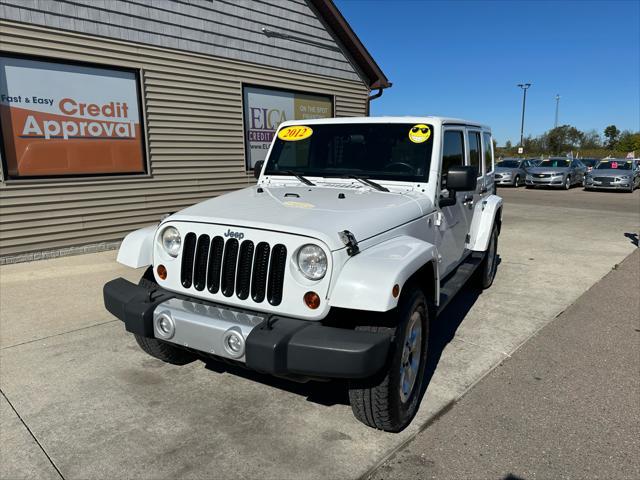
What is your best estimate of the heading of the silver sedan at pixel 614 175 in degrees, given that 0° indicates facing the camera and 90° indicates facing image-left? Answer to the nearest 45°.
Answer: approximately 45°

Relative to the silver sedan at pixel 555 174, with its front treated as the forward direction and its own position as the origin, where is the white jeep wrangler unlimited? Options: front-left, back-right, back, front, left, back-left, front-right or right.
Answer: front-left

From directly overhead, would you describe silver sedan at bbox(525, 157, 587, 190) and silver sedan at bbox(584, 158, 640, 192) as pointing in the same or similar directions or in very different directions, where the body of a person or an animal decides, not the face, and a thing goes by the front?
same or similar directions

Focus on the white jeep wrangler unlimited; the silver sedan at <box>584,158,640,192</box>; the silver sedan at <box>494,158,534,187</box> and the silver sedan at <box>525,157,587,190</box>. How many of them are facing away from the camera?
0

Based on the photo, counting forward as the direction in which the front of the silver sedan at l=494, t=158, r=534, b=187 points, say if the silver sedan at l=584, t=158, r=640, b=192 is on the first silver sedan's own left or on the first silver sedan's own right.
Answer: on the first silver sedan's own left

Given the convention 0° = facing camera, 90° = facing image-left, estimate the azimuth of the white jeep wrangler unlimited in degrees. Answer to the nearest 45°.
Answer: approximately 45°

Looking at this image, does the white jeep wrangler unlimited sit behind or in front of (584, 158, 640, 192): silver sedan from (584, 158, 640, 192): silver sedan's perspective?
in front

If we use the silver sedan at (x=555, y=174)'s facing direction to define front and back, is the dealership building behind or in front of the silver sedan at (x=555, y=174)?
in front

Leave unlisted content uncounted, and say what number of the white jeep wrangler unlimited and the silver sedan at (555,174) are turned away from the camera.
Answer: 0

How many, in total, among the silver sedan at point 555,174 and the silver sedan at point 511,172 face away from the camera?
0

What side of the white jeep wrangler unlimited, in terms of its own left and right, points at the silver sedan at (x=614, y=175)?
back

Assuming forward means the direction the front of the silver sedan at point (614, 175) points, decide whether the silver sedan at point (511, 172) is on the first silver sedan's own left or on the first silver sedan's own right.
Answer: on the first silver sedan's own right

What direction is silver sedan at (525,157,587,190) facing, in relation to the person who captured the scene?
facing the viewer and to the left of the viewer
